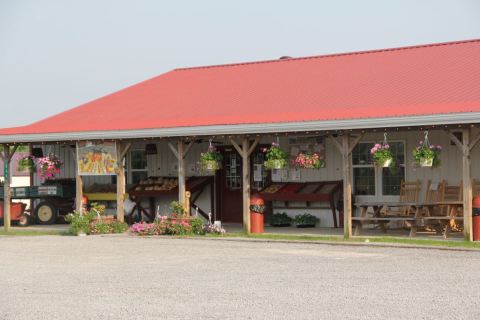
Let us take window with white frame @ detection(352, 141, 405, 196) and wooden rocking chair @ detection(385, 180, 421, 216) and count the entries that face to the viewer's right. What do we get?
0

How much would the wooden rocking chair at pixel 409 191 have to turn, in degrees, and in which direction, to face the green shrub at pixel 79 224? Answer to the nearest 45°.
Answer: approximately 45° to its right

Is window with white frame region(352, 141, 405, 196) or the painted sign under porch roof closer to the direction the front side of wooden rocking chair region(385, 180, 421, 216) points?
the painted sign under porch roof

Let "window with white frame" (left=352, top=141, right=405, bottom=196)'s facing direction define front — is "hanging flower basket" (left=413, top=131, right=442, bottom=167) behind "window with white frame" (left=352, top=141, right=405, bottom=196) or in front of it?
in front

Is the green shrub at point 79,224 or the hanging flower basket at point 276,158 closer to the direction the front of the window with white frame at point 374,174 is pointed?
the hanging flower basket

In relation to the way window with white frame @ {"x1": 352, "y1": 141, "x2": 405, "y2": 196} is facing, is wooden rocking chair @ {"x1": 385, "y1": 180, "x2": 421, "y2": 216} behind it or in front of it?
in front

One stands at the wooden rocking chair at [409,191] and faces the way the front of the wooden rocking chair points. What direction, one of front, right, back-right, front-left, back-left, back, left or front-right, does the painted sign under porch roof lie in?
front-right

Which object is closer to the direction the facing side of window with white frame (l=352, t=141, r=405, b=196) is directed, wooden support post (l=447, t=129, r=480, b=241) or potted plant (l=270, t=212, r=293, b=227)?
the wooden support post

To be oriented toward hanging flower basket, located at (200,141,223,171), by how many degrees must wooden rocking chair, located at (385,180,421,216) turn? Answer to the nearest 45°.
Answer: approximately 45° to its right

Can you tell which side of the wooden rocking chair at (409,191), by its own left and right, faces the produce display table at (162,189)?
right

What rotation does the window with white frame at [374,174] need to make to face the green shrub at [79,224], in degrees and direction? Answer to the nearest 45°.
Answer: approximately 90° to its right

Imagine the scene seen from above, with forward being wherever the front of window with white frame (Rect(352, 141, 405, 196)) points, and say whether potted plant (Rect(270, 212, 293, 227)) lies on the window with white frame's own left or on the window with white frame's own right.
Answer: on the window with white frame's own right

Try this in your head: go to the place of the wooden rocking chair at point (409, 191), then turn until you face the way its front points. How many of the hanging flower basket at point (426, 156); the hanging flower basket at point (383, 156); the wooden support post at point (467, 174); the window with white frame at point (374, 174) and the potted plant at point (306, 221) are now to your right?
2

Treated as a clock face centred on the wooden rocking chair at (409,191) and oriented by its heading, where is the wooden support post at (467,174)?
The wooden support post is roughly at 10 o'clock from the wooden rocking chair.

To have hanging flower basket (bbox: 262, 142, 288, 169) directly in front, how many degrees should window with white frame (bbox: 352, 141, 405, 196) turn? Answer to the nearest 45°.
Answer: approximately 45° to its right

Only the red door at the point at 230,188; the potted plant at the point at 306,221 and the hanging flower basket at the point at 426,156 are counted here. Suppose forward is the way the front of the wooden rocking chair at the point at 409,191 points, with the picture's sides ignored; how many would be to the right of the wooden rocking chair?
2

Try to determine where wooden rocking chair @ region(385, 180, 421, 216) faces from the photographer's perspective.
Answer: facing the viewer and to the left of the viewer

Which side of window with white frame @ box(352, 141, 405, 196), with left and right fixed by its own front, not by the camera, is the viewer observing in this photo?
front
